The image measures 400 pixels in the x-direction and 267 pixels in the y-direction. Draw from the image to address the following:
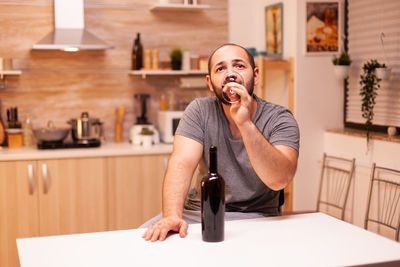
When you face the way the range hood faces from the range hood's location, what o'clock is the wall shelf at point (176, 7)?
The wall shelf is roughly at 9 o'clock from the range hood.

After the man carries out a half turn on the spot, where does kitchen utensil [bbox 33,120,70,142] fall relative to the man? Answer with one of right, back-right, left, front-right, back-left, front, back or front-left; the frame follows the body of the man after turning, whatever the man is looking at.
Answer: front-left

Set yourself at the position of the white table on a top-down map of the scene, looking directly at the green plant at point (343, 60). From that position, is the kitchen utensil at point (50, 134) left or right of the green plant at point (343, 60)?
left

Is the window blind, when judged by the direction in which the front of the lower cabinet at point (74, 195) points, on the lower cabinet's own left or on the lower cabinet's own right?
on the lower cabinet's own left

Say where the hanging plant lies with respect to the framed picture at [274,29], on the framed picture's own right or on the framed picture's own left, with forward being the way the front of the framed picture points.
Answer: on the framed picture's own left

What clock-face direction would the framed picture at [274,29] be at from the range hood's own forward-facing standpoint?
The framed picture is roughly at 9 o'clock from the range hood.

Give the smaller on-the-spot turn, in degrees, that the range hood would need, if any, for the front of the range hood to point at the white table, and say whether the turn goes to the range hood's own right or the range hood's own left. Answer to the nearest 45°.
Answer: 0° — it already faces it

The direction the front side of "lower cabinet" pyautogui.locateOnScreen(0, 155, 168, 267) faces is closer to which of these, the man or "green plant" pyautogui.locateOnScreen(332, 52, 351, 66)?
the man

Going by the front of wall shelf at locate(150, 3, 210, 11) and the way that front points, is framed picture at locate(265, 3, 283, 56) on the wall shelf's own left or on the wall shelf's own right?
on the wall shelf's own left
